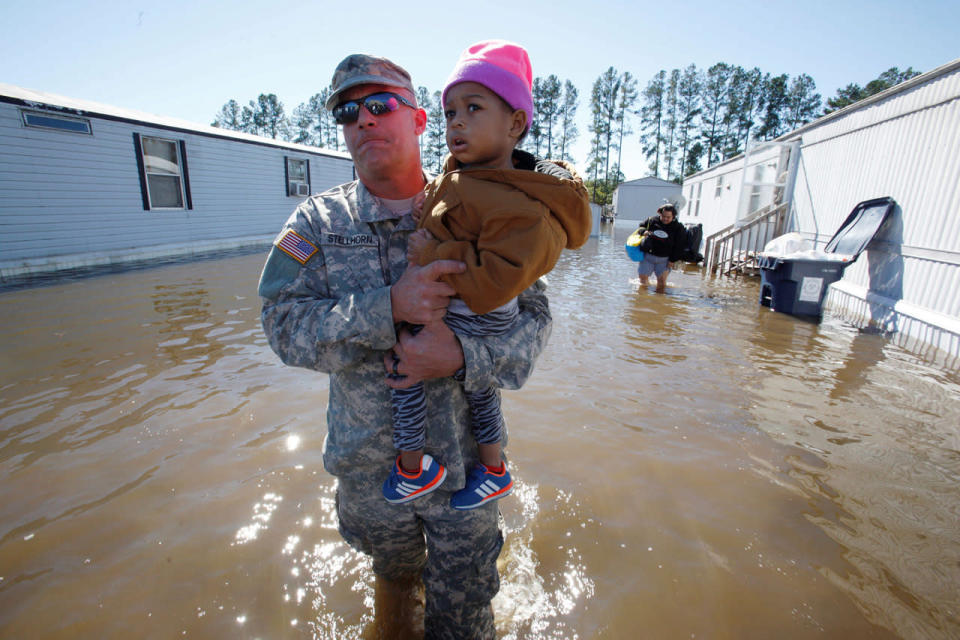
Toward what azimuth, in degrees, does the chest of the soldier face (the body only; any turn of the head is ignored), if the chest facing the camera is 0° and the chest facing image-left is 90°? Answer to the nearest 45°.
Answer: approximately 0°

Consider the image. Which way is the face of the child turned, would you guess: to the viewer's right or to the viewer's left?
to the viewer's left

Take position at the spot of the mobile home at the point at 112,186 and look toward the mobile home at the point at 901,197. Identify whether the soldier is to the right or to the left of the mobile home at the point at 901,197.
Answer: right

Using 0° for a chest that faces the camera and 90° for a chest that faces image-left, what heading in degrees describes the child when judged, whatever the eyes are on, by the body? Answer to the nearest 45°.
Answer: approximately 45°

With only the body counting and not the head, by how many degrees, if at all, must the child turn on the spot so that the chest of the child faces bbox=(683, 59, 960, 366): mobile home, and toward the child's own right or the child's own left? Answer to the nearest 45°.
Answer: approximately 180°

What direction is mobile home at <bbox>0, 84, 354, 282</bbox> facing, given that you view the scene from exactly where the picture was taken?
facing the viewer and to the right of the viewer

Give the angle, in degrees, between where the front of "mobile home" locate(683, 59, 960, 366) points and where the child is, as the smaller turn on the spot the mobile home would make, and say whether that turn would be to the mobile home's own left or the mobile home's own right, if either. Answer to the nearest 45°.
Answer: approximately 45° to the mobile home's own left

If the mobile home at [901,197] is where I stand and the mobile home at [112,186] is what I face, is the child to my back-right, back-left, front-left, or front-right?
front-left

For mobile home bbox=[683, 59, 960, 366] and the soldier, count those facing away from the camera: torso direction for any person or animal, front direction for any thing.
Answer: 0

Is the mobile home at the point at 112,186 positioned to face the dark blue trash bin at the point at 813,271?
yes

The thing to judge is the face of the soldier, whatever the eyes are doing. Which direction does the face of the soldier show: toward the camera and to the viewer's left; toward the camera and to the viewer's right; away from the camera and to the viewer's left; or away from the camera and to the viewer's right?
toward the camera and to the viewer's left

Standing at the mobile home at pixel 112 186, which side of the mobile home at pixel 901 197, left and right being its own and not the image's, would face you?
front

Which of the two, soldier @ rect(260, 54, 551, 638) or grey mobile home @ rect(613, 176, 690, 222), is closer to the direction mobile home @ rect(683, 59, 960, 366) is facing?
the soldier

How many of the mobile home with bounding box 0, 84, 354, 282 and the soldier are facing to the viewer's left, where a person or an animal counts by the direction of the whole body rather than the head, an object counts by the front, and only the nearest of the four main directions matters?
0

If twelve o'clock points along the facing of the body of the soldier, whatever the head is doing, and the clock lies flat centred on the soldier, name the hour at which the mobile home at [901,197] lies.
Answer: The mobile home is roughly at 8 o'clock from the soldier.

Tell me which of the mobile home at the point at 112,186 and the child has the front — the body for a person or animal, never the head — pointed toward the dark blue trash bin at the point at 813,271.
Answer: the mobile home

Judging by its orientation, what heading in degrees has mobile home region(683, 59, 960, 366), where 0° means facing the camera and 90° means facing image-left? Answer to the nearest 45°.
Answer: approximately 45°

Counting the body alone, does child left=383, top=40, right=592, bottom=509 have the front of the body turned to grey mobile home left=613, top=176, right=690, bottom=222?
no

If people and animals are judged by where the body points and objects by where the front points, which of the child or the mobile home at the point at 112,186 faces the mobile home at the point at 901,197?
the mobile home at the point at 112,186
